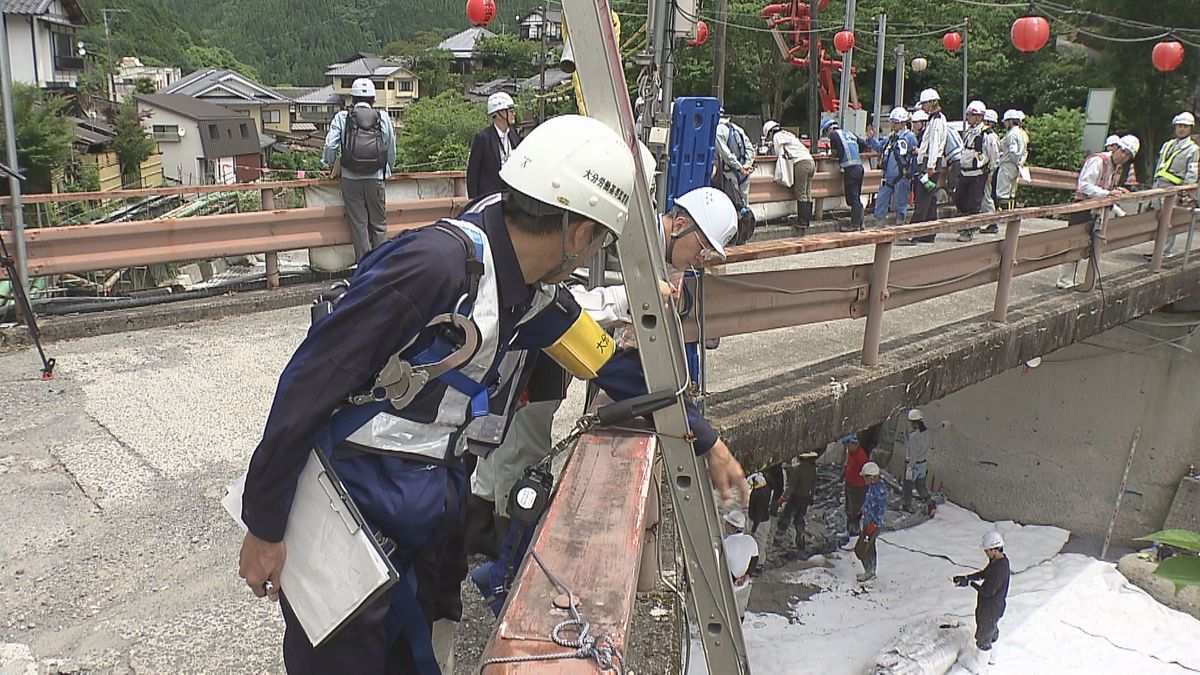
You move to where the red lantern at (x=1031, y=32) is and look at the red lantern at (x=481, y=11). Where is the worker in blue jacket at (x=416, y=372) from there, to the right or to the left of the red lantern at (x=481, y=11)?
left

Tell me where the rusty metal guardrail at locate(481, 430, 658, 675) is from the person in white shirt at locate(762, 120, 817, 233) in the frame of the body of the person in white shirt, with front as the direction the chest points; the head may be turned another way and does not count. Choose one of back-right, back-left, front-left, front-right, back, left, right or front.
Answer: left

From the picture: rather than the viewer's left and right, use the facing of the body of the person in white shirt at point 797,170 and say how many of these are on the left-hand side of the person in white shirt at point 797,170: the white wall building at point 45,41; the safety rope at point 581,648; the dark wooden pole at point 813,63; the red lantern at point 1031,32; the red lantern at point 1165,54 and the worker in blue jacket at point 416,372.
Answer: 2

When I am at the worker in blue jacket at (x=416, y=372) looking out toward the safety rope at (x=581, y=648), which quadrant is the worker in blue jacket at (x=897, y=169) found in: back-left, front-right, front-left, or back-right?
back-left

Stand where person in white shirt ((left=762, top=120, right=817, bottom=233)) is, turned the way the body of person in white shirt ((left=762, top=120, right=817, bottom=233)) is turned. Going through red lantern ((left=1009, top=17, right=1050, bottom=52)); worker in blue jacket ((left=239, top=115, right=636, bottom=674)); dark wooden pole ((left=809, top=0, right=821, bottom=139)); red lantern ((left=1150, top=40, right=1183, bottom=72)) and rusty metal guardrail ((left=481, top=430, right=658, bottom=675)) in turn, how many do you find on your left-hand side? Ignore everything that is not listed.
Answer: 2

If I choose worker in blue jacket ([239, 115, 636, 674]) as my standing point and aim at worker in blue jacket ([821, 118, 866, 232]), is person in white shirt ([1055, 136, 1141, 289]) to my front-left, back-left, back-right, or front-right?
front-right
